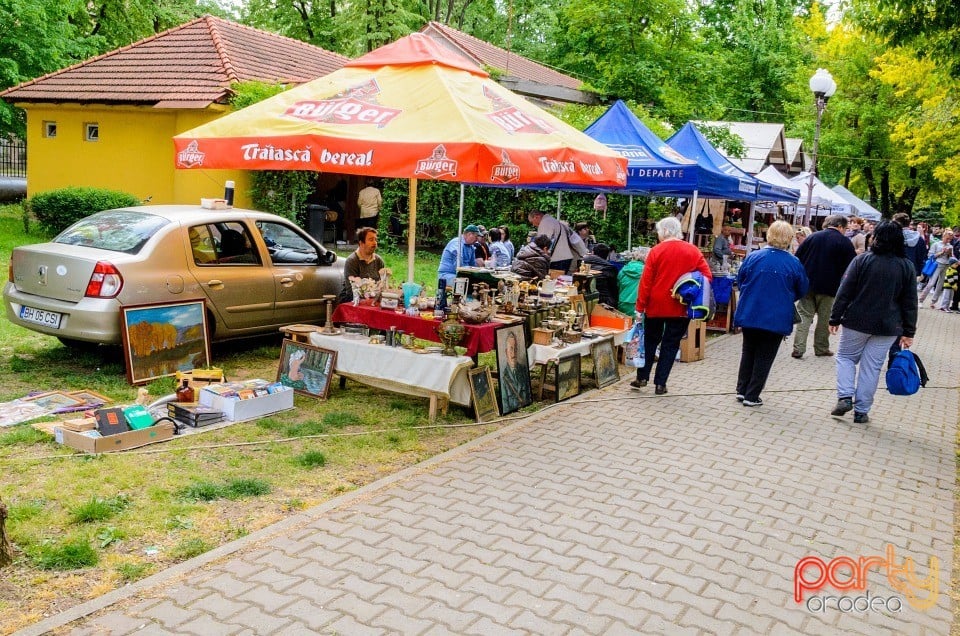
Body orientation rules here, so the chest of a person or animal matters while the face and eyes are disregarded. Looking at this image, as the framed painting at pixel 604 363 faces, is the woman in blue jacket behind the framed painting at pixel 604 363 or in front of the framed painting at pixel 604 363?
in front

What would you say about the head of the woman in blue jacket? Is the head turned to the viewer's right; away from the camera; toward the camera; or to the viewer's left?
away from the camera

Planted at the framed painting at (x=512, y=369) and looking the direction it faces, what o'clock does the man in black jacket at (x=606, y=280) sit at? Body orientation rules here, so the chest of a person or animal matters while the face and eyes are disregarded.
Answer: The man in black jacket is roughly at 8 o'clock from the framed painting.

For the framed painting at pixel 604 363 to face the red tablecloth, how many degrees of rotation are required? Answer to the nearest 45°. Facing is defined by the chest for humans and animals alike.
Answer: approximately 90° to its right

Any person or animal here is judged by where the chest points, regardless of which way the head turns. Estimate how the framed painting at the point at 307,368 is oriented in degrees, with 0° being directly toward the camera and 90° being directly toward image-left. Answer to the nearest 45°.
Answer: approximately 45°

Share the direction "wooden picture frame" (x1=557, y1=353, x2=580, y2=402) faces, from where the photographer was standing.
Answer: facing the viewer and to the right of the viewer

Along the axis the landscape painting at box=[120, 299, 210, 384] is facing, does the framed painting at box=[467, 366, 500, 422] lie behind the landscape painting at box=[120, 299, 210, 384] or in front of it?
in front

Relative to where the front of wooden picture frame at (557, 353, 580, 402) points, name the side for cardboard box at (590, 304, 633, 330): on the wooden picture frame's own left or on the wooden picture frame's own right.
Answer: on the wooden picture frame's own left

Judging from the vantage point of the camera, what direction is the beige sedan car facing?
facing away from the viewer and to the right of the viewer

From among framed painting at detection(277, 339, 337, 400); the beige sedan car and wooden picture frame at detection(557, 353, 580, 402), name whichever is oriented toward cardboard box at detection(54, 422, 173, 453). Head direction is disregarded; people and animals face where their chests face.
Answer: the framed painting

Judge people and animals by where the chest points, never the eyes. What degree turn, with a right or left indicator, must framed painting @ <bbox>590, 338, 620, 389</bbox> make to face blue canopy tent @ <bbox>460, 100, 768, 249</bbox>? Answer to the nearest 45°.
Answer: approximately 135° to its left
